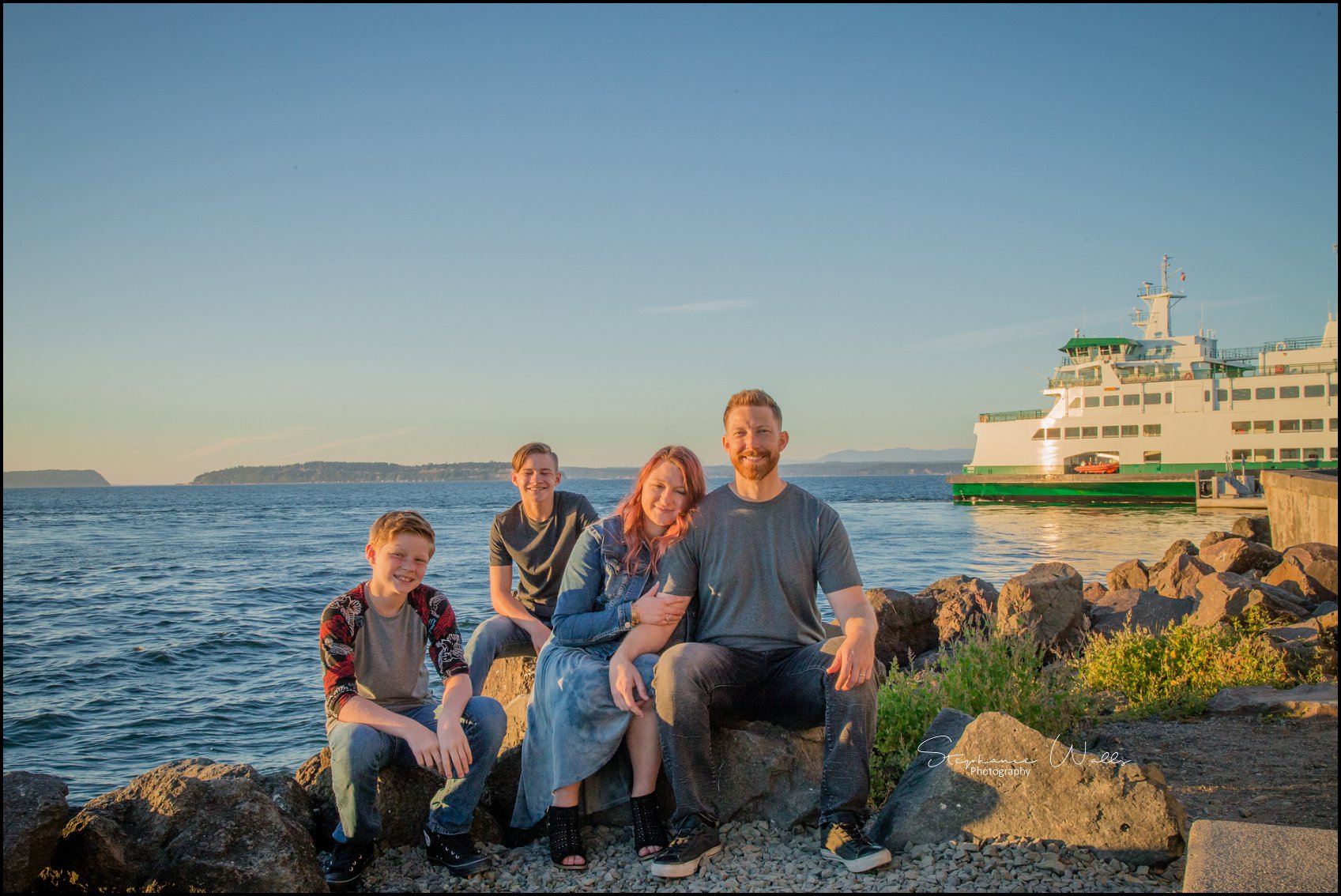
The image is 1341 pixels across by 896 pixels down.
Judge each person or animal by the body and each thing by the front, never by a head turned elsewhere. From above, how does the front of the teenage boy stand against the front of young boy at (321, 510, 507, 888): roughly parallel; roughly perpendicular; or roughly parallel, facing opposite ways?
roughly parallel

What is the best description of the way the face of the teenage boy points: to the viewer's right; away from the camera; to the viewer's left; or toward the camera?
toward the camera

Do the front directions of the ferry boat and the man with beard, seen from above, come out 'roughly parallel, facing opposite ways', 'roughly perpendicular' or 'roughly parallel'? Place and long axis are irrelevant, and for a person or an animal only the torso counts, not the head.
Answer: roughly perpendicular

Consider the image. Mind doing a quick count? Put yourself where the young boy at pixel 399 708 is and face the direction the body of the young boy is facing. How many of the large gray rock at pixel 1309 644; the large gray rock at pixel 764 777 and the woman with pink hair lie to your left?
3

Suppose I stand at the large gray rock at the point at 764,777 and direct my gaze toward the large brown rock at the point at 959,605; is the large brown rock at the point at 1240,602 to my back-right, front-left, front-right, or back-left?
front-right

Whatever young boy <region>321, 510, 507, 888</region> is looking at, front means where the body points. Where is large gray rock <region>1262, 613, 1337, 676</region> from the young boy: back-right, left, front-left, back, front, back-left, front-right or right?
left

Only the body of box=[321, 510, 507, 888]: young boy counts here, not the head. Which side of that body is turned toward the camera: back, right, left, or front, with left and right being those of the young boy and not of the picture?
front

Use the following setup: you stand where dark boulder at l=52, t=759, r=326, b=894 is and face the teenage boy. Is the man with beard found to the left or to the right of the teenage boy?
right

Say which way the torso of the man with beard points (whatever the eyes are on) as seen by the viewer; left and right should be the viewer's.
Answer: facing the viewer

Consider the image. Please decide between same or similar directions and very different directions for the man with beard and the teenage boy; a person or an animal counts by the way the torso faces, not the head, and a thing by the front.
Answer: same or similar directions

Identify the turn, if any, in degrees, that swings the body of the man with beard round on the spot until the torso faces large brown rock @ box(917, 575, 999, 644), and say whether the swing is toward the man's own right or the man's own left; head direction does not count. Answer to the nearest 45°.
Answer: approximately 180°

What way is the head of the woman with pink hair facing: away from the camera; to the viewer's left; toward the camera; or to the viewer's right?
toward the camera

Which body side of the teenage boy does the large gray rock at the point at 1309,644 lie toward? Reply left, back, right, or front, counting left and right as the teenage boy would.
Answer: left
